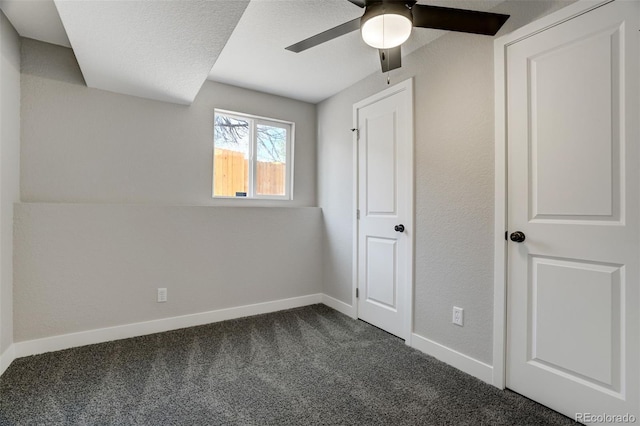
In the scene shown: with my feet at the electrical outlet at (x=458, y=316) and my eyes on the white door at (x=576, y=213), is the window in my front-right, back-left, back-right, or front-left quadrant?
back-right

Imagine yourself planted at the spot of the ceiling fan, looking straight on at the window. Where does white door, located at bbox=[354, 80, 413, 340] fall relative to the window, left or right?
right

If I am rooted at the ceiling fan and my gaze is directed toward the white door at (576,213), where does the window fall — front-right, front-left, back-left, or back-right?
back-left

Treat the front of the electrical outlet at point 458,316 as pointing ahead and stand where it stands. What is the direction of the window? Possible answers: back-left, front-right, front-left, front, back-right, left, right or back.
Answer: front-right

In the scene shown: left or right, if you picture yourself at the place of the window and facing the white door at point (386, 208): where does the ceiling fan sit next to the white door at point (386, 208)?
right

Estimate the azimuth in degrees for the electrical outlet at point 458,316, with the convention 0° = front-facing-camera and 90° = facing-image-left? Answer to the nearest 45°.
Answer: approximately 45°
